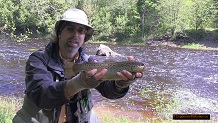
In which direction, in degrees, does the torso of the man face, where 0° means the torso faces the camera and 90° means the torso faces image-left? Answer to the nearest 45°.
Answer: approximately 315°
